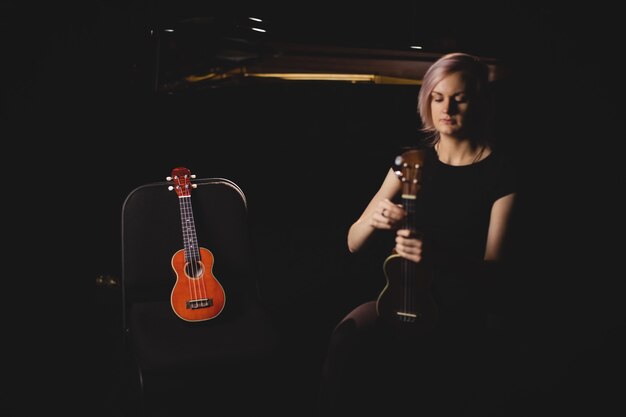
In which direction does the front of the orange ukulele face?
toward the camera

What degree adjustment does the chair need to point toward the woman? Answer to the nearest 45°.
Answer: approximately 45° to its left

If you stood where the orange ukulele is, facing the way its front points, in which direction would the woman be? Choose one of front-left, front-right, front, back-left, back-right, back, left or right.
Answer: front-left

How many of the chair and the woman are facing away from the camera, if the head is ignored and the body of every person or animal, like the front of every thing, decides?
0

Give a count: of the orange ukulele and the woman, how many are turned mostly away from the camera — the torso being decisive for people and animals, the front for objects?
0

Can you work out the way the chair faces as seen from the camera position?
facing the viewer

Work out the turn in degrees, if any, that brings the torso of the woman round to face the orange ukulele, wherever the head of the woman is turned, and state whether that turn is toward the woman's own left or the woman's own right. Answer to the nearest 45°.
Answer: approximately 45° to the woman's own right

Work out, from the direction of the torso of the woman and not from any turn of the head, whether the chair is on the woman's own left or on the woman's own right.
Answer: on the woman's own right
